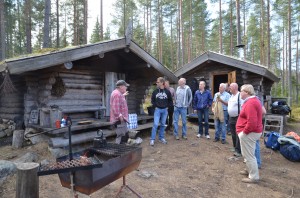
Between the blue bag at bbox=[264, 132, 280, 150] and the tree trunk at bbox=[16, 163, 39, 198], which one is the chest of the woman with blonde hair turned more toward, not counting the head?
the tree trunk

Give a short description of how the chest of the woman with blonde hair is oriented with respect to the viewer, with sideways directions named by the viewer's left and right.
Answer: facing to the left of the viewer

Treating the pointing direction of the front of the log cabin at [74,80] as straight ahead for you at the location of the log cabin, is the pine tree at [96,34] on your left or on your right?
on your left

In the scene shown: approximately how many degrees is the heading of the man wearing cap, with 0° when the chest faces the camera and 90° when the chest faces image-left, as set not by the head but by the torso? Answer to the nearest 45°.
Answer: approximately 270°

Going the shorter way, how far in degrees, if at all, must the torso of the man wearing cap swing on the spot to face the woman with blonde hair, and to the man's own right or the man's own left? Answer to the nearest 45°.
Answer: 0° — they already face them

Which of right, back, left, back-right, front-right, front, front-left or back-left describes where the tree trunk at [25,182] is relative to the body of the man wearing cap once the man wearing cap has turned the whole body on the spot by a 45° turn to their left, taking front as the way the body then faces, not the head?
back

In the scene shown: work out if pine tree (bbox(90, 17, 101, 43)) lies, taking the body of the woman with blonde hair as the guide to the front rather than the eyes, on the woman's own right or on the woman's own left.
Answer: on the woman's own right

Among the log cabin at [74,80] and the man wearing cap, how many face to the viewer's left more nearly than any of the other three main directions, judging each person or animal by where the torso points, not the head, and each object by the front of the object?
0

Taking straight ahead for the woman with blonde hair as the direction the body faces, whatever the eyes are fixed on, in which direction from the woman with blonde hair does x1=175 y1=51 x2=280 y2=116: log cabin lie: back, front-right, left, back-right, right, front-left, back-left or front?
right

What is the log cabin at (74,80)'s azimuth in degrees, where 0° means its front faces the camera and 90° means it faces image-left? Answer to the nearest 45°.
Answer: approximately 315°

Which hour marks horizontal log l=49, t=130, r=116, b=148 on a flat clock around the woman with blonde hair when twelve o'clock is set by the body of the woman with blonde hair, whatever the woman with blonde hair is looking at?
The horizontal log is roughly at 12 o'clock from the woman with blonde hair.

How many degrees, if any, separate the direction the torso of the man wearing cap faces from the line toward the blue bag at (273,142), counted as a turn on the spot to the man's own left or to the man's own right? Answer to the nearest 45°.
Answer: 0° — they already face it

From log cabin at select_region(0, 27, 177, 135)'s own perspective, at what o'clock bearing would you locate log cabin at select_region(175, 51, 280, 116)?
log cabin at select_region(175, 51, 280, 116) is roughly at 10 o'clock from log cabin at select_region(0, 27, 177, 135).
